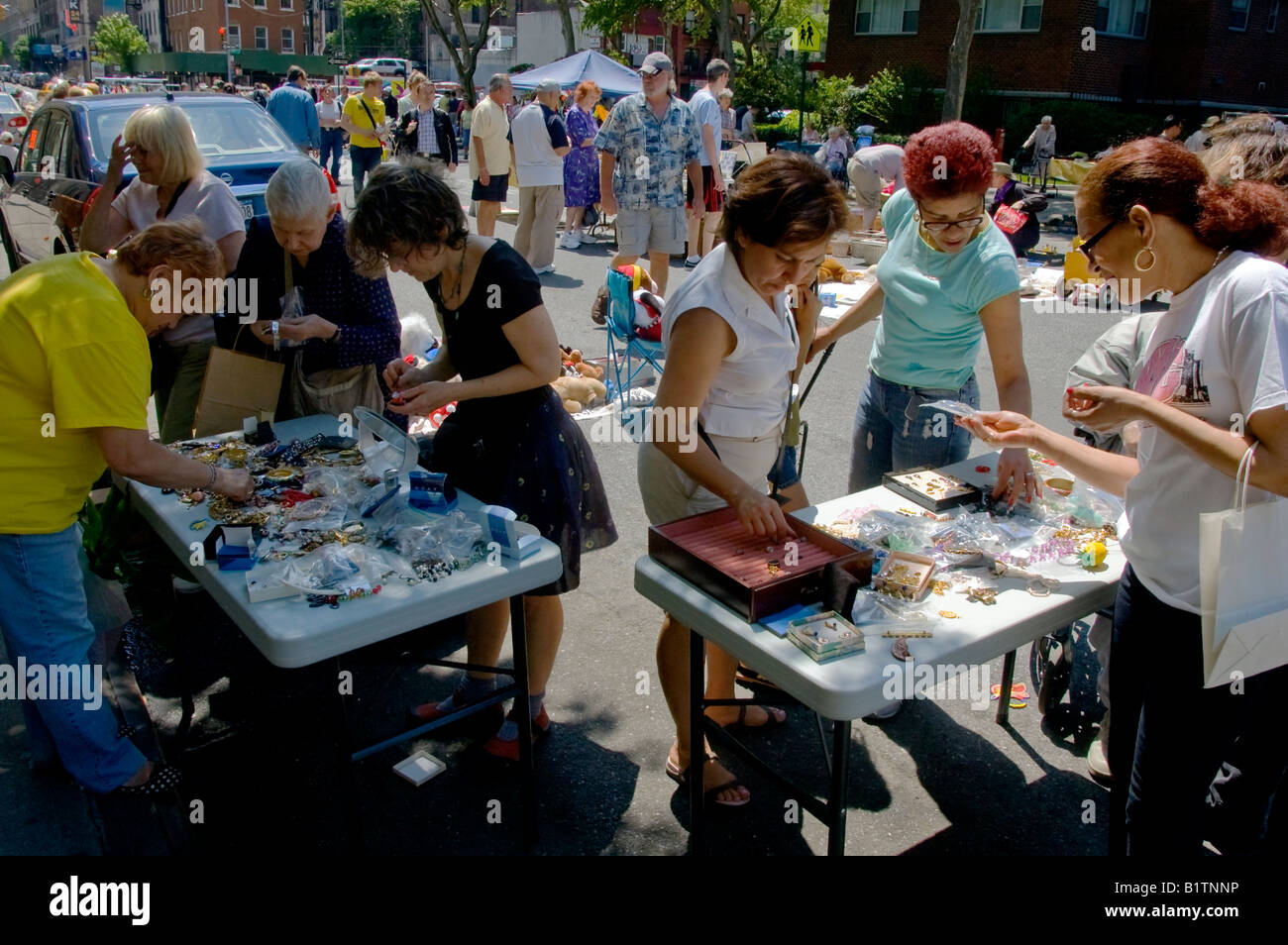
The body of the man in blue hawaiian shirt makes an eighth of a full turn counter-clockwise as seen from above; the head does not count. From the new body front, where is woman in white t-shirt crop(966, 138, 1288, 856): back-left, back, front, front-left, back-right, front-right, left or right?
front-right

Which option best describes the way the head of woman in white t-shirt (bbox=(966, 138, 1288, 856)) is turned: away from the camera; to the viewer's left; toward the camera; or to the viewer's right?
to the viewer's left

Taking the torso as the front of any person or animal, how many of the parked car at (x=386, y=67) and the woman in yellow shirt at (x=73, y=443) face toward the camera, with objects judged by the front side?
0

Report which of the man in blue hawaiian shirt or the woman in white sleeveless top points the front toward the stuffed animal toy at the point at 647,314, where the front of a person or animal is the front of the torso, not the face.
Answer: the man in blue hawaiian shirt

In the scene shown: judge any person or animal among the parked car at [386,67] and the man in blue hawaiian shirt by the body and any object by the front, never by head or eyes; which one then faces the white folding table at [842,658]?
the man in blue hawaiian shirt

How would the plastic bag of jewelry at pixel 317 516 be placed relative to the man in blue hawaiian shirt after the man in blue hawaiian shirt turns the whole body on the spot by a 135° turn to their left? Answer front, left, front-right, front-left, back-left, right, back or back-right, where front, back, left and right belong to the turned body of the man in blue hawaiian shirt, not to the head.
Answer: back-right

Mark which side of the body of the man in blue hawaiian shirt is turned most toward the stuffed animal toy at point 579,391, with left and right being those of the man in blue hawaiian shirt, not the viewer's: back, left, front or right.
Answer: front

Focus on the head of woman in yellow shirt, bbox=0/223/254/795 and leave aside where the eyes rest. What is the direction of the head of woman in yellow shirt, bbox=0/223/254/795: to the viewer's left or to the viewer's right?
to the viewer's right

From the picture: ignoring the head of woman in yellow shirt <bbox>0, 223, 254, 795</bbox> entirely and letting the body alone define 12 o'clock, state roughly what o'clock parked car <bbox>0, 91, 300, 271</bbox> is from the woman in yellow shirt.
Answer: The parked car is roughly at 9 o'clock from the woman in yellow shirt.
